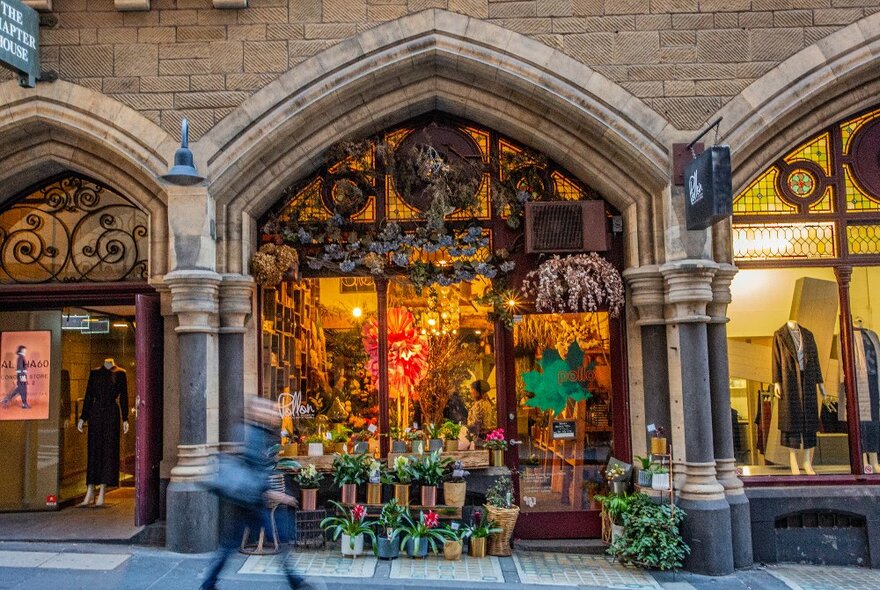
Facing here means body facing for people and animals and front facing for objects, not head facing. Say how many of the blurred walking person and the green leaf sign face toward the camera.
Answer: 1

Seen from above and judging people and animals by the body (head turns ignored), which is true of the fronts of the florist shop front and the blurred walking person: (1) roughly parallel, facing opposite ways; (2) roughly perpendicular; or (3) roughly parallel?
roughly perpendicular

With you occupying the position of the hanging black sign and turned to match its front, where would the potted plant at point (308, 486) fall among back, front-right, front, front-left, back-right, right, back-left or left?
front-right

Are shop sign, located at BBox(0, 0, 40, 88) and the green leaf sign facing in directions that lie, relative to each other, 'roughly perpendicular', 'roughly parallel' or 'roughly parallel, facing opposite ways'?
roughly perpendicular

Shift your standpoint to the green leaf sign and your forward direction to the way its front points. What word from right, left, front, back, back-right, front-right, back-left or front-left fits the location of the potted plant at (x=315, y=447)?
right

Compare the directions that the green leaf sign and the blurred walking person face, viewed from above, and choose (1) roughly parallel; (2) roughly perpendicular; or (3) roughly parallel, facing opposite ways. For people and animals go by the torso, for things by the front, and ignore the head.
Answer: roughly perpendicular

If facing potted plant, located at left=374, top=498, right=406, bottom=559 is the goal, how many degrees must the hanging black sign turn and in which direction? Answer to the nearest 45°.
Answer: approximately 45° to its right
